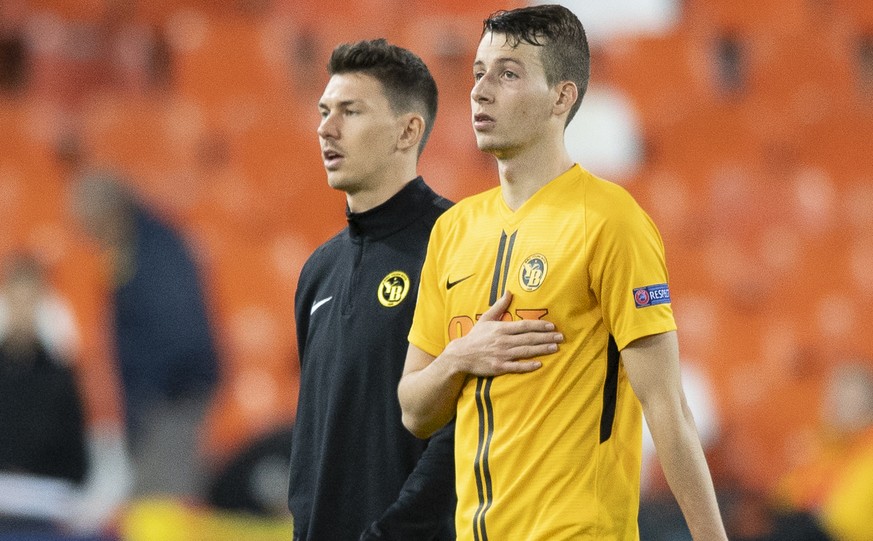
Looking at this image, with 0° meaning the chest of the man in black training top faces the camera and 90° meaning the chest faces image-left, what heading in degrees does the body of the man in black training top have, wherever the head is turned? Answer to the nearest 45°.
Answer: approximately 45°

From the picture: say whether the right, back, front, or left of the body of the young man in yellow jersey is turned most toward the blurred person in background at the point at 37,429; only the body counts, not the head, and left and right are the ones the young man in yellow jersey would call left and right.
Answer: right

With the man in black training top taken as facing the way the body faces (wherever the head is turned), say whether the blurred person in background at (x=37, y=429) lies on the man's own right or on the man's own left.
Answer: on the man's own right

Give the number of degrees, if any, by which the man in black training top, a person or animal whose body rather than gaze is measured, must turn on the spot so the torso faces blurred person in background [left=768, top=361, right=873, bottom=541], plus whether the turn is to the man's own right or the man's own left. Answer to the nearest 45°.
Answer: approximately 180°

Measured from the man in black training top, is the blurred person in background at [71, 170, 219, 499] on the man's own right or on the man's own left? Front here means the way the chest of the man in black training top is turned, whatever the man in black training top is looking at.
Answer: on the man's own right
